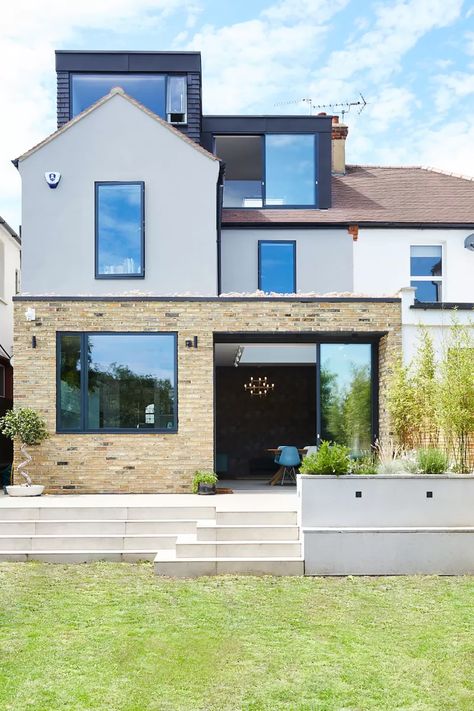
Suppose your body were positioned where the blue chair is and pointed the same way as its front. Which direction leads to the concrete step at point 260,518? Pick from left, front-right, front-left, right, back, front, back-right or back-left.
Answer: back

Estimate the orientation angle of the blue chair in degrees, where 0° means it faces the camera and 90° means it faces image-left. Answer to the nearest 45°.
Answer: approximately 180°

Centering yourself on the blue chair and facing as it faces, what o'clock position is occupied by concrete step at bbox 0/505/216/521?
The concrete step is roughly at 7 o'clock from the blue chair.

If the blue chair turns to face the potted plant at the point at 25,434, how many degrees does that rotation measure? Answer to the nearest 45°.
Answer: approximately 135° to its left

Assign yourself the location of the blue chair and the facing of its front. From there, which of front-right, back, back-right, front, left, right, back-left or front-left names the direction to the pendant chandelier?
front

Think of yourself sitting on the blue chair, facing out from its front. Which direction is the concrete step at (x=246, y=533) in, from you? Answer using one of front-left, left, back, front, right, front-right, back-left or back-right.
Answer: back

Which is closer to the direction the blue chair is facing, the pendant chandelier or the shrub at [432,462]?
the pendant chandelier

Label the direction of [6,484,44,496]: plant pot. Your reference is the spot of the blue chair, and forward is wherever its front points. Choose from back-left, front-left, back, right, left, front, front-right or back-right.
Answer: back-left

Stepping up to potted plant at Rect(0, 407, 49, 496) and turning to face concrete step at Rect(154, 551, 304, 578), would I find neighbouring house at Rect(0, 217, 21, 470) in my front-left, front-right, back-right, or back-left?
back-left
